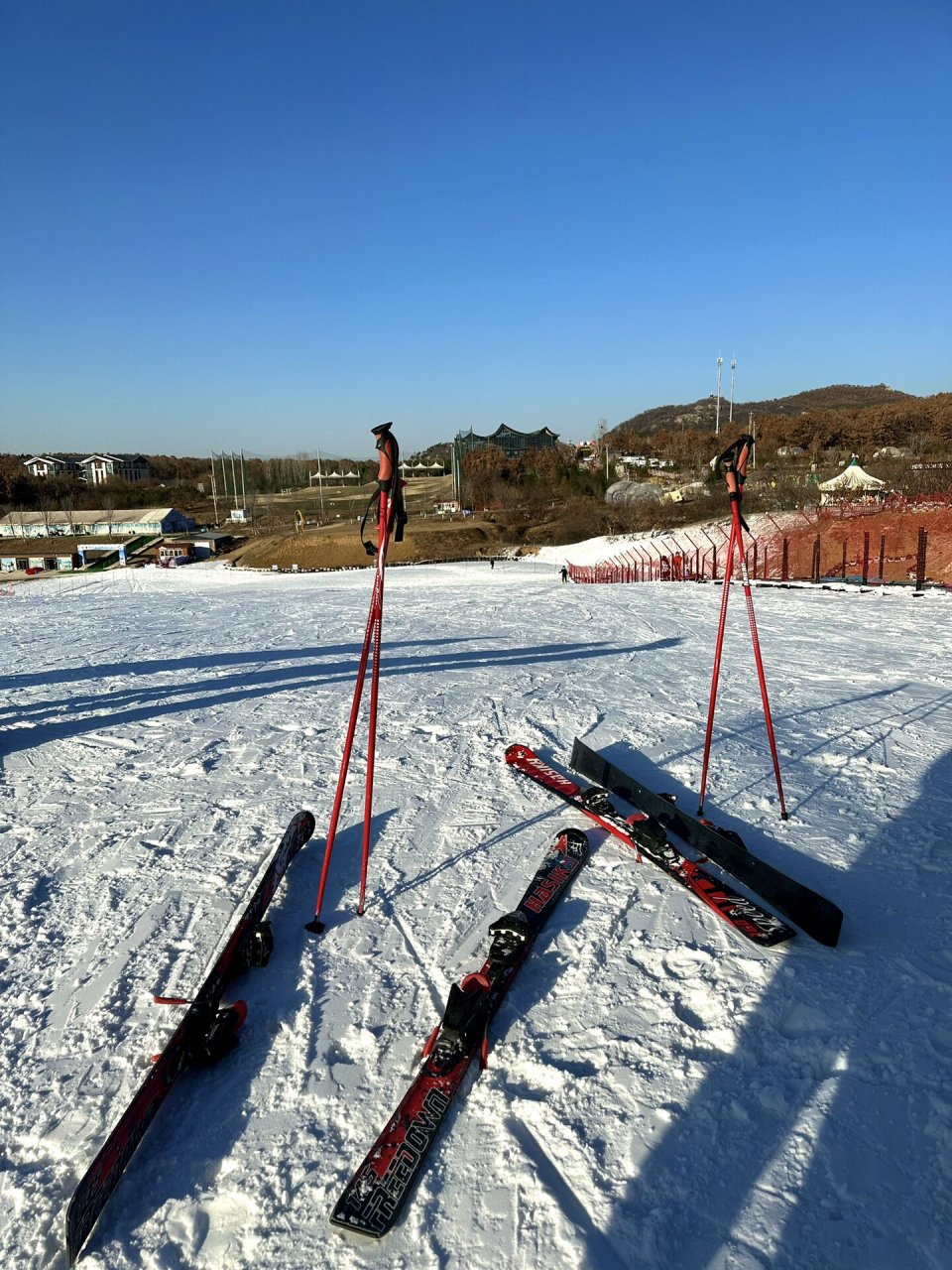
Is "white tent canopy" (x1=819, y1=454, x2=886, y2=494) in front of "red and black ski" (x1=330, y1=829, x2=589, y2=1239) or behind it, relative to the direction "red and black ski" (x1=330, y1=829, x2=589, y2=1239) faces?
in front

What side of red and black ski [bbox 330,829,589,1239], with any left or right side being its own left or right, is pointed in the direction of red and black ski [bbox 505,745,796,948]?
front

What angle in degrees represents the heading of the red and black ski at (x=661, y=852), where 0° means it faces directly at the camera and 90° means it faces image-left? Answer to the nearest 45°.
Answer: approximately 135°

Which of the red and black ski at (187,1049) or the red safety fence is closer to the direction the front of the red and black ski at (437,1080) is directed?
the red safety fence

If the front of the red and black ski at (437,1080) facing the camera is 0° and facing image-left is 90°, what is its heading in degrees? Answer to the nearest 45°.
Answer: approximately 225°

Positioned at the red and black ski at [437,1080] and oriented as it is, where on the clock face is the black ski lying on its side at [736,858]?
the black ski lying on its side at [736,858] is roughly at 12 o'clock from the red and black ski at [437,1080].

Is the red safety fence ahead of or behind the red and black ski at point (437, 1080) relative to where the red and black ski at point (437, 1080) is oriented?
ahead

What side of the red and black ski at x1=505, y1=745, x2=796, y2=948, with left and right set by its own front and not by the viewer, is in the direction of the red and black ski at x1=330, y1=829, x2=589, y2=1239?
left

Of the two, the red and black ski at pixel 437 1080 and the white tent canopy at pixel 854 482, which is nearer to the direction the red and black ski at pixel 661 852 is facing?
the white tent canopy

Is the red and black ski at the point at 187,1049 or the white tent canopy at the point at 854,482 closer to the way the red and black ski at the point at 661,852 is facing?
the white tent canopy

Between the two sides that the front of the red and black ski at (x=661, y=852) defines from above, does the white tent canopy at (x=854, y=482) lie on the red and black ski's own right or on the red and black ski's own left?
on the red and black ski's own right
